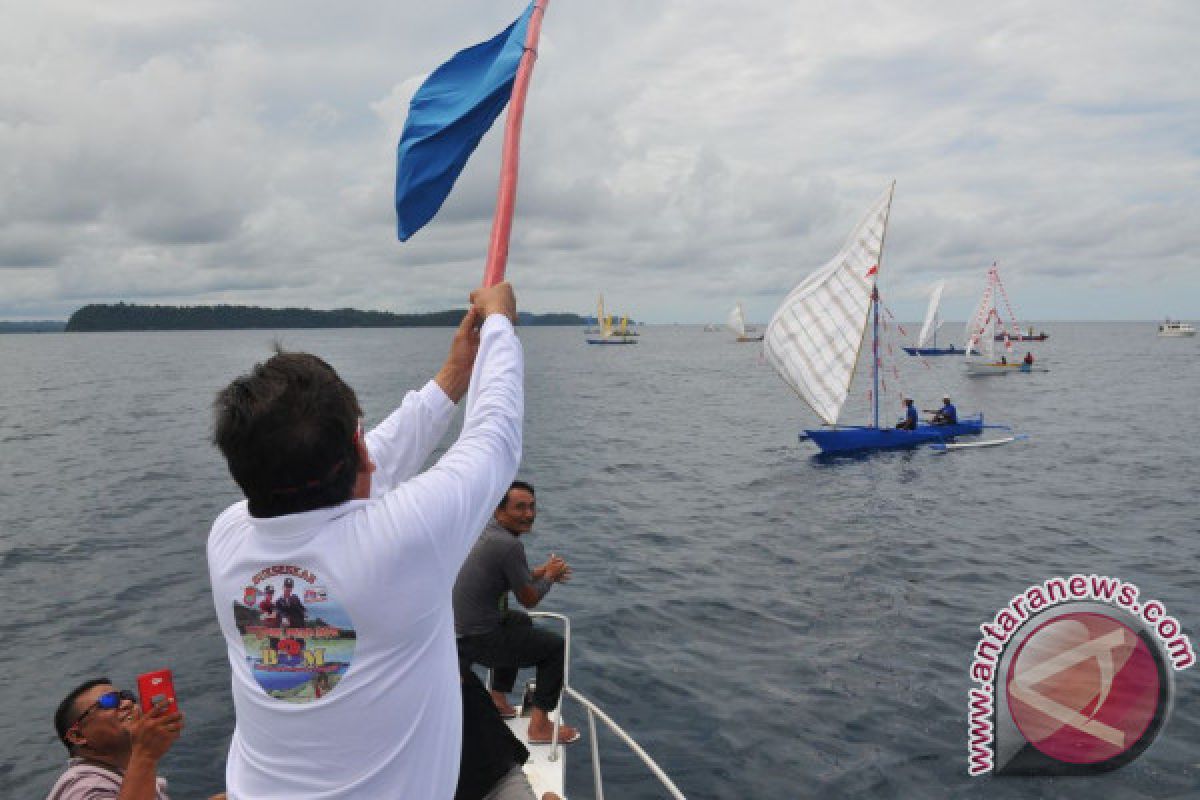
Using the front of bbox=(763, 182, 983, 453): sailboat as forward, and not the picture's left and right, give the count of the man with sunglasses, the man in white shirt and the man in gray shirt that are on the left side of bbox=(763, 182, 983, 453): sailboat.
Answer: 3

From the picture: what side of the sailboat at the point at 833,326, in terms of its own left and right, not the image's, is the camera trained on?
left

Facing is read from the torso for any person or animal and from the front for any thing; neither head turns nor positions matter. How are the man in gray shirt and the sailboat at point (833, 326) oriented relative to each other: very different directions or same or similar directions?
very different directions

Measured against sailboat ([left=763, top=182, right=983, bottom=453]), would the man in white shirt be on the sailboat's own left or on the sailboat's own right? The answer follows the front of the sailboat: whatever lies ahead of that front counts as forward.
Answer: on the sailboat's own left

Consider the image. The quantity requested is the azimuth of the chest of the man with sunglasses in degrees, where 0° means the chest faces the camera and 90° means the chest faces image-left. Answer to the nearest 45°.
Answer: approximately 270°

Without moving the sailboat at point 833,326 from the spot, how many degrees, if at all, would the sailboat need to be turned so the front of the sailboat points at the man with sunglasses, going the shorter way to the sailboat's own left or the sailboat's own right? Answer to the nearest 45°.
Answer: approximately 90° to the sailboat's own left

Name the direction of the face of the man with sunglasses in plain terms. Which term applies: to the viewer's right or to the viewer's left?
to the viewer's right

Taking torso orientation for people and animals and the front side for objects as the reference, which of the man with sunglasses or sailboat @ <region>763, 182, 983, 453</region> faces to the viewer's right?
the man with sunglasses

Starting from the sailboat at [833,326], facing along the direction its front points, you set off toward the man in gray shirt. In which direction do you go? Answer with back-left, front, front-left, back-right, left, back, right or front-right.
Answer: left
